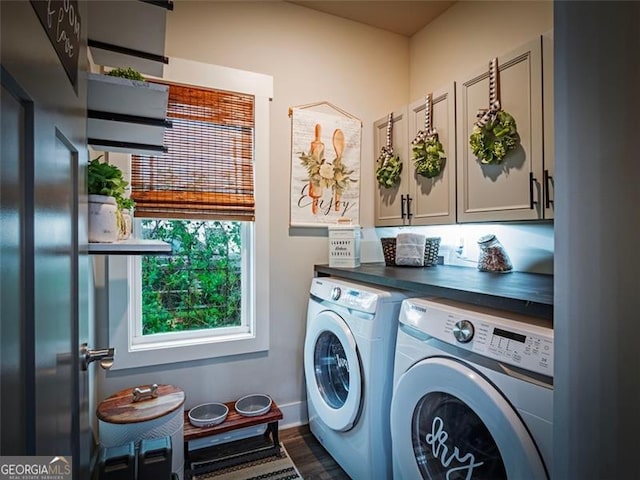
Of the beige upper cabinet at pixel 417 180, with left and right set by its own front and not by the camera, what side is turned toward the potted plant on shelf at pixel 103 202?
front

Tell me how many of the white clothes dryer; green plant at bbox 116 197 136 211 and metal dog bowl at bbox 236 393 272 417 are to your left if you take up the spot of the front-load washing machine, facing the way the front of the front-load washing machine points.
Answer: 1

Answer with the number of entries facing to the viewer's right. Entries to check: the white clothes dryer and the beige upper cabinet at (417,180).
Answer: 0

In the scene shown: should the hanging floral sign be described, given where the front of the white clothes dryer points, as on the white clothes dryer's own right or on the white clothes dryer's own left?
on the white clothes dryer's own right

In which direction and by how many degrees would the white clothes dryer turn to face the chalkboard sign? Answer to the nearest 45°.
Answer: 0° — it already faces it

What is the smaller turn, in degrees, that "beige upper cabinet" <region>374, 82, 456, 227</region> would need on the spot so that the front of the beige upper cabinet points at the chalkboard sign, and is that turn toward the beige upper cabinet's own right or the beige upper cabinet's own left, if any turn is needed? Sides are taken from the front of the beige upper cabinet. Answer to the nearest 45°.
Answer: approximately 45° to the beige upper cabinet's own left

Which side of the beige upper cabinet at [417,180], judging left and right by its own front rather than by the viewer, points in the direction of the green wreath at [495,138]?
left

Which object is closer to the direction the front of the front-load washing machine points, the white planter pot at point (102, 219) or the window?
the white planter pot

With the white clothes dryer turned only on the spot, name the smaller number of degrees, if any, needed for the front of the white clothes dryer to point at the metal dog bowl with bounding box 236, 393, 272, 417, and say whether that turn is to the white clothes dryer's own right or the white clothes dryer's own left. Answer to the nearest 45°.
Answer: approximately 90° to the white clothes dryer's own right

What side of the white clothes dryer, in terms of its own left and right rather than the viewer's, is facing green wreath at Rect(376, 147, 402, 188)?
right
